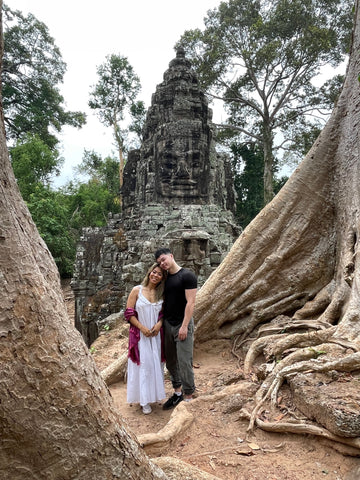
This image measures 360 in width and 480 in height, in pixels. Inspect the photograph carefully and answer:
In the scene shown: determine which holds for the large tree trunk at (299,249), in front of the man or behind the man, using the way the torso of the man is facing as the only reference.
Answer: behind

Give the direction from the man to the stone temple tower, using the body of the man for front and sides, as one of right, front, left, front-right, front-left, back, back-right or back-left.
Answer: back-right

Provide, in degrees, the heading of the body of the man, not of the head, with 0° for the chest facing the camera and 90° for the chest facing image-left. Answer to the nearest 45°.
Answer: approximately 45°

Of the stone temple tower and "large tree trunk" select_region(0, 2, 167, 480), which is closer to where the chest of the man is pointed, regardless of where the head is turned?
the large tree trunk

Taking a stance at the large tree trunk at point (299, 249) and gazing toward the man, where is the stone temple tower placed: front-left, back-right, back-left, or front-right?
back-right
